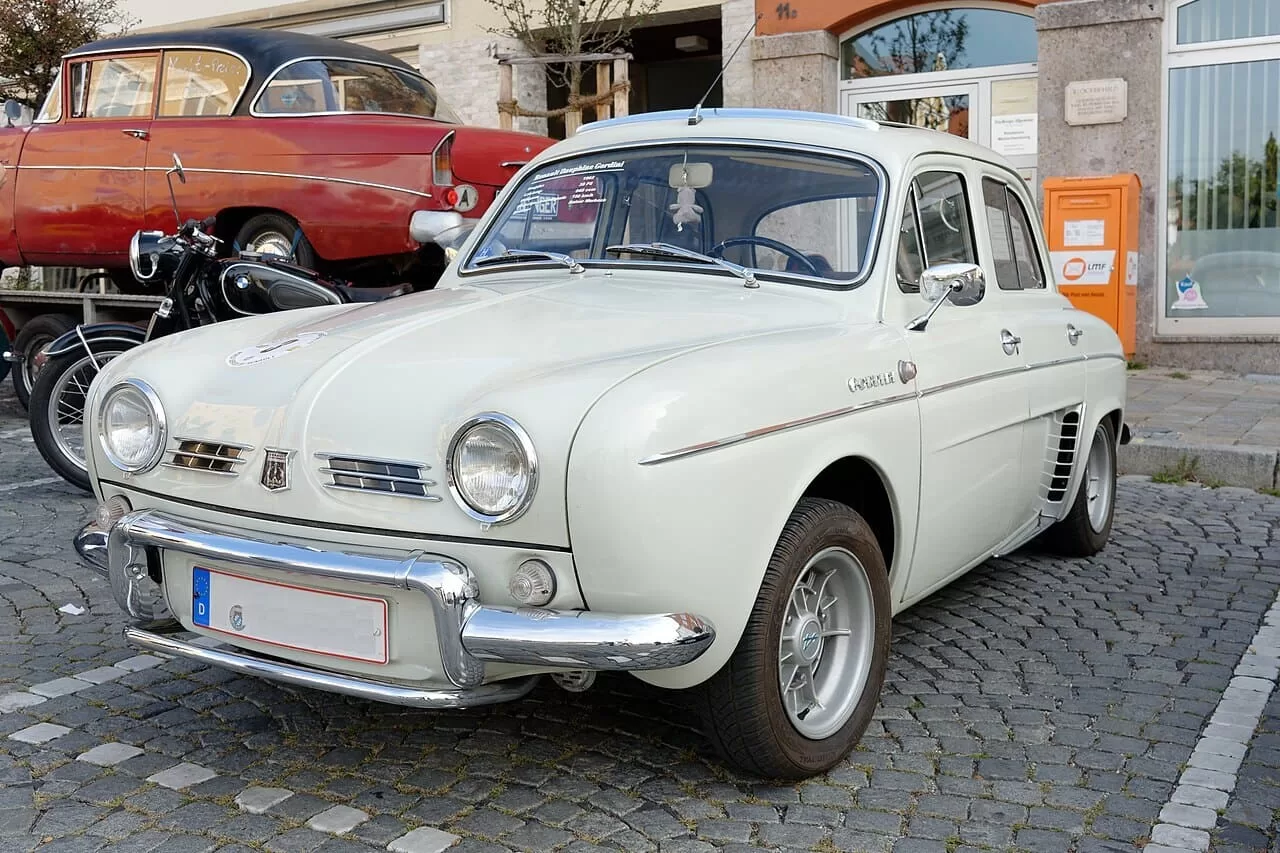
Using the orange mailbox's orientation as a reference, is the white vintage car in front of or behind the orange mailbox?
in front

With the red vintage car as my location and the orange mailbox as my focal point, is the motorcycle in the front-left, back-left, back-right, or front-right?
back-right

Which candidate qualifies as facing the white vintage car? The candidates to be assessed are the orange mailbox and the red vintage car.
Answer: the orange mailbox

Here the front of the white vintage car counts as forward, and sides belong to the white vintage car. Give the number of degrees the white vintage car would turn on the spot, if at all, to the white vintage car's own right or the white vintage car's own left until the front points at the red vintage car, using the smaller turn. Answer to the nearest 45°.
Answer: approximately 135° to the white vintage car's own right

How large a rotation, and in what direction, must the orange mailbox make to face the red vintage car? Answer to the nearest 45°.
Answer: approximately 45° to its right

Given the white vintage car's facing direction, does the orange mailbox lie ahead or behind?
behind

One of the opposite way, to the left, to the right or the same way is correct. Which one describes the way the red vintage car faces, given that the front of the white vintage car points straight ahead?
to the right

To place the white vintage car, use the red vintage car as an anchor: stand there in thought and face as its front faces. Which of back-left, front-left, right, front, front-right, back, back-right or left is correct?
back-left

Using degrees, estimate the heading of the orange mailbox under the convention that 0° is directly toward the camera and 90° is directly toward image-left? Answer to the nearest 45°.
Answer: approximately 0°

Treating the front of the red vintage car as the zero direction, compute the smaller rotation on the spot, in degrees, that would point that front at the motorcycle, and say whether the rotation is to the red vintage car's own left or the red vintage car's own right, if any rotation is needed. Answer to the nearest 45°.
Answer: approximately 135° to the red vintage car's own left

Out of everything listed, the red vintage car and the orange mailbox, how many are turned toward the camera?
1

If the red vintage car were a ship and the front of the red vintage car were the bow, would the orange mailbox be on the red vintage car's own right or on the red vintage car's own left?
on the red vintage car's own right

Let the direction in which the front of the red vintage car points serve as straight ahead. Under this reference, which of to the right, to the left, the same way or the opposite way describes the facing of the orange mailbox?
to the left

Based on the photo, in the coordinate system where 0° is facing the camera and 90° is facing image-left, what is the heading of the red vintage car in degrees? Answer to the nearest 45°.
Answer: approximately 135°
